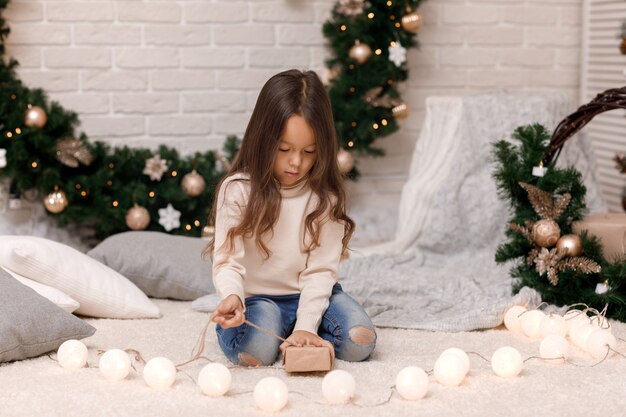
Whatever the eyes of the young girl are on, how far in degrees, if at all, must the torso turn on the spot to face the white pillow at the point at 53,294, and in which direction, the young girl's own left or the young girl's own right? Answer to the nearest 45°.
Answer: approximately 135° to the young girl's own right

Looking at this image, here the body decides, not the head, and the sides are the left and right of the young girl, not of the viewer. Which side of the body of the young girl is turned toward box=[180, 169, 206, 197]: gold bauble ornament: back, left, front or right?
back

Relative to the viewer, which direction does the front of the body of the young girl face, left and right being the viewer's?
facing the viewer

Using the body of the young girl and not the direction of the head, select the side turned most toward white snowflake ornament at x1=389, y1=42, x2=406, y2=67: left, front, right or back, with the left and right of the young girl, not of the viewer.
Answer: back

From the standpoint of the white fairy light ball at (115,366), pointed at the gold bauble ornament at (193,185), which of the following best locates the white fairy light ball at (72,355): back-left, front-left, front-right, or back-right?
front-left

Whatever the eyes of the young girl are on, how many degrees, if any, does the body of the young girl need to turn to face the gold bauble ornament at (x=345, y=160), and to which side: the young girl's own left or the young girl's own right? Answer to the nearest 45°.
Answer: approximately 180°

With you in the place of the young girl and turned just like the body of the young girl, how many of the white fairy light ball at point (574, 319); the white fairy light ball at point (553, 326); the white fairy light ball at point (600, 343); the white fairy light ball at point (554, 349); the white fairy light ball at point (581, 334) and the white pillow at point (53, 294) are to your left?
5

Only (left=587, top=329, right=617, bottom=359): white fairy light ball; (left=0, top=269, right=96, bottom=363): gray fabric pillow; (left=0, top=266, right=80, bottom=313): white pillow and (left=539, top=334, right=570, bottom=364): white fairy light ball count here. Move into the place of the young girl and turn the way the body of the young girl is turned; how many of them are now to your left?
2

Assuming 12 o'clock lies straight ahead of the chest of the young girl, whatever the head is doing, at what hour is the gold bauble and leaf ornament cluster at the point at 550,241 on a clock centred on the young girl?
The gold bauble and leaf ornament cluster is roughly at 8 o'clock from the young girl.

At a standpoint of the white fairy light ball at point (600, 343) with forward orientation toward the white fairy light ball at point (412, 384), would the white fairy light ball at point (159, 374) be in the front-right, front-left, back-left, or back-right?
front-right

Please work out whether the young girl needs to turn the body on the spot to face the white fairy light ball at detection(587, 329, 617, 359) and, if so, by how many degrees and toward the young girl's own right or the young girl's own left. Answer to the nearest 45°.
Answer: approximately 90° to the young girl's own left

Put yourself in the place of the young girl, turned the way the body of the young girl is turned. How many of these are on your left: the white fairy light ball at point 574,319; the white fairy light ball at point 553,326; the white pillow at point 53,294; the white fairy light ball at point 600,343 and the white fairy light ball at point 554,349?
4

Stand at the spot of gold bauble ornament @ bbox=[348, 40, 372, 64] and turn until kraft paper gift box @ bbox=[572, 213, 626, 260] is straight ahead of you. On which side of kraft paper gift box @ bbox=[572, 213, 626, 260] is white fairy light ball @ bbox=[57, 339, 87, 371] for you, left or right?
right

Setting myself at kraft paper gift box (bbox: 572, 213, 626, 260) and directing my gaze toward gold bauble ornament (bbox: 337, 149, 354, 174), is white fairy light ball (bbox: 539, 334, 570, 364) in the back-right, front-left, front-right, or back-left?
back-left

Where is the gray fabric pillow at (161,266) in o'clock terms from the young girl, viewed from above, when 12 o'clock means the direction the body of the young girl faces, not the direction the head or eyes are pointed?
The gray fabric pillow is roughly at 5 o'clock from the young girl.

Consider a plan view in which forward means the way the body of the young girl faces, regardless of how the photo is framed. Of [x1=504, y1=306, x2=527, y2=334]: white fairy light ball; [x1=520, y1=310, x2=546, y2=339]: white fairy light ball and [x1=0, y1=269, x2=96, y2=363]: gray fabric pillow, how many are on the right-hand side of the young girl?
1

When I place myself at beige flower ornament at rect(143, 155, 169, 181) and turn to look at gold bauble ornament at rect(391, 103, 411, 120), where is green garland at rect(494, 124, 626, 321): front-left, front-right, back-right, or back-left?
front-right

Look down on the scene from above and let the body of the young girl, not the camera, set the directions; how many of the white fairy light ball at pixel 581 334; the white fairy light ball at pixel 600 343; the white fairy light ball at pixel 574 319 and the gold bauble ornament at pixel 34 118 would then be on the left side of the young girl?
3
